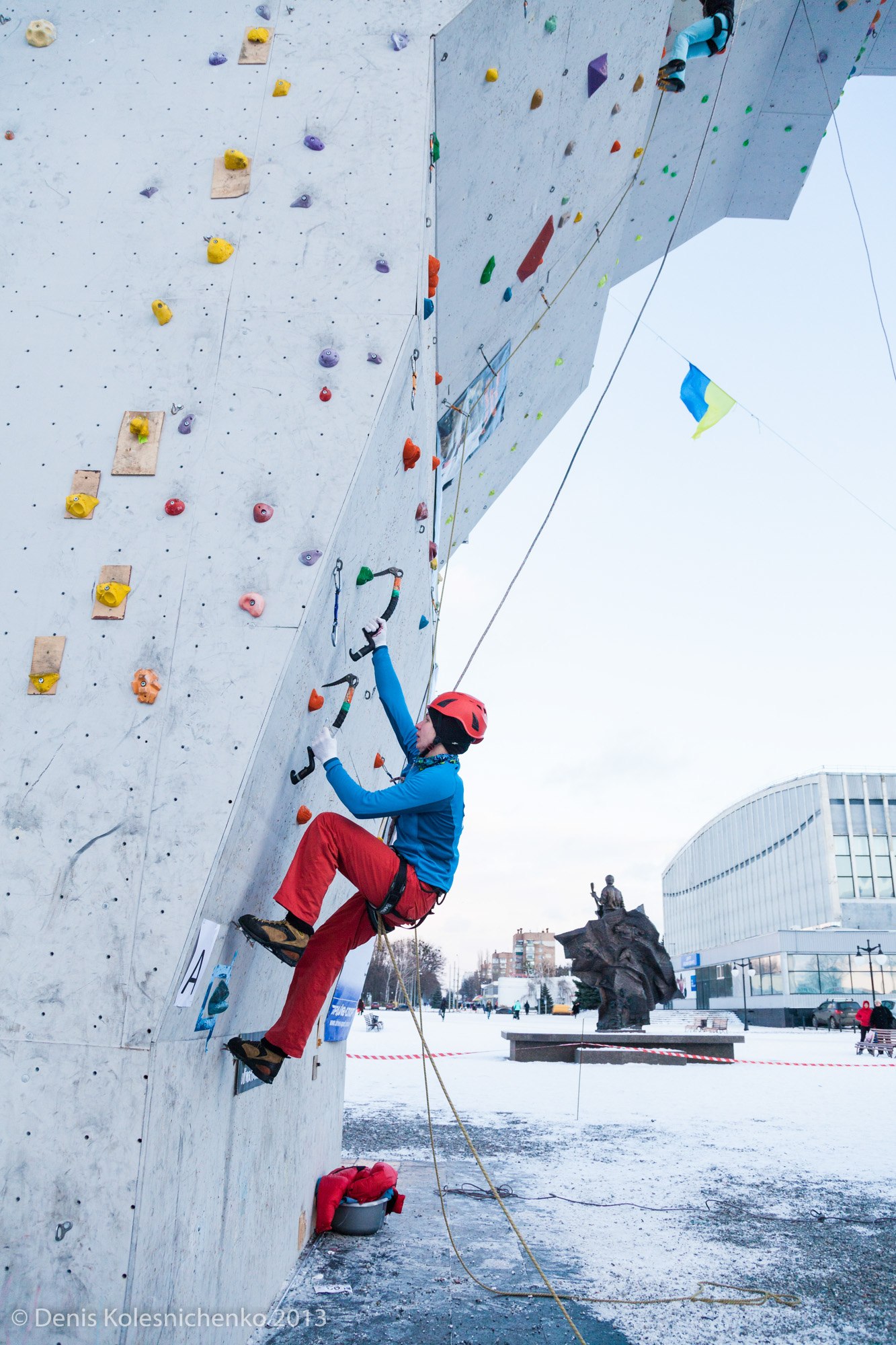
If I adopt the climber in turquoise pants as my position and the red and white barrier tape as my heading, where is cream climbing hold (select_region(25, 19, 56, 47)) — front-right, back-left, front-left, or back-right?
back-left

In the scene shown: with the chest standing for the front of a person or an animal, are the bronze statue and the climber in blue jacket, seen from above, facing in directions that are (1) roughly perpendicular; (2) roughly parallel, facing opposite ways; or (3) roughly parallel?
roughly perpendicular

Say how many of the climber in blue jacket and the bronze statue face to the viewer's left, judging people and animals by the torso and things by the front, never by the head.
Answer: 1

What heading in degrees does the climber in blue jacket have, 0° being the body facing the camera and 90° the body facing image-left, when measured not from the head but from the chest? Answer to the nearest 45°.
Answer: approximately 90°

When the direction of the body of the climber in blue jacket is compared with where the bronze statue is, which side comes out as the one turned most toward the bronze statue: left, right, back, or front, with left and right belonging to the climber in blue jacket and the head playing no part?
right
